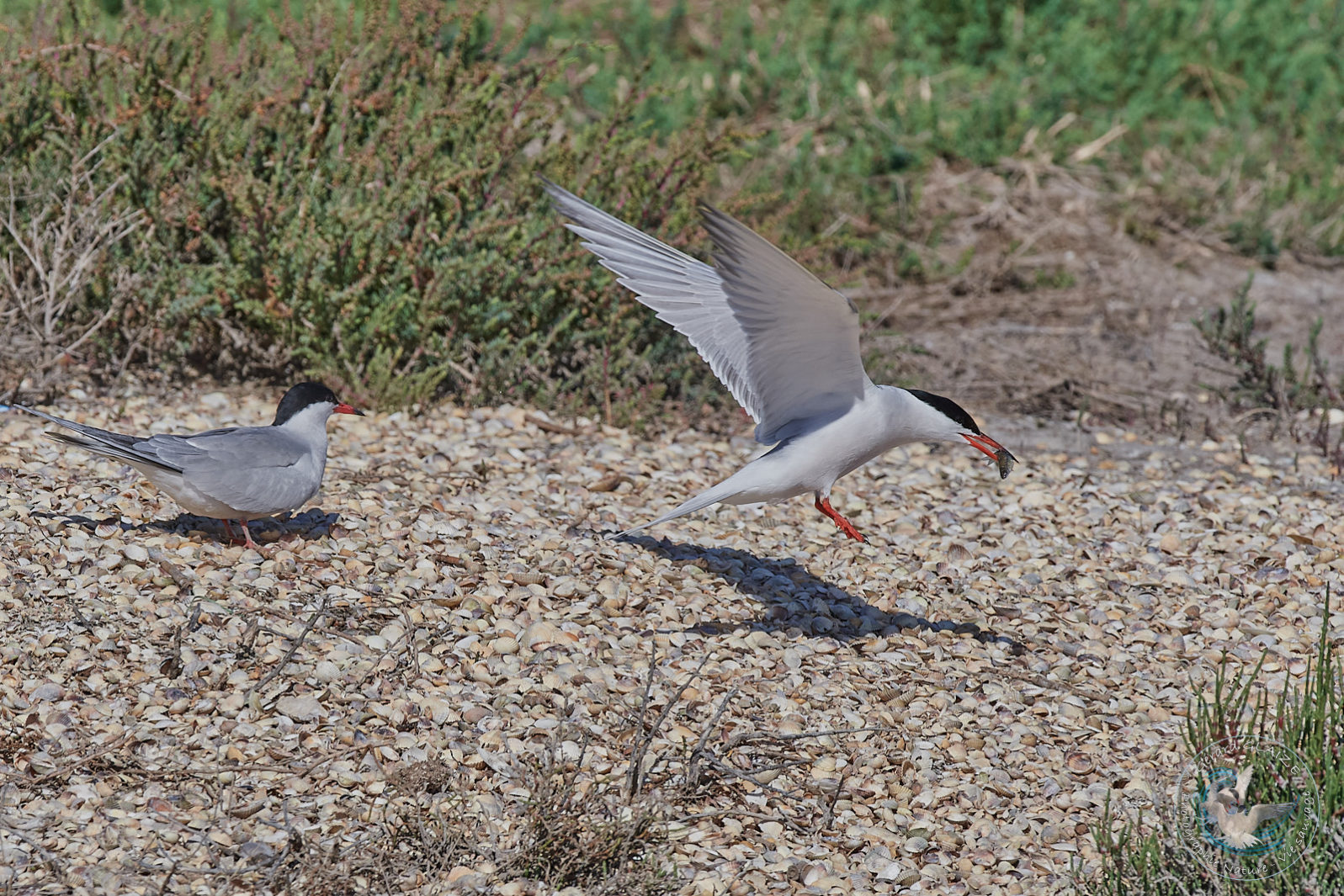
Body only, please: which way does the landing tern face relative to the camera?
to the viewer's right

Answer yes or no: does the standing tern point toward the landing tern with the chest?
yes

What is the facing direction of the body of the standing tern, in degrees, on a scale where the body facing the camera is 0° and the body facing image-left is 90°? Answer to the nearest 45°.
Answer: approximately 270°

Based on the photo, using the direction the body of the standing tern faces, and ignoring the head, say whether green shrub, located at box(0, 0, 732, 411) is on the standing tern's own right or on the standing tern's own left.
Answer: on the standing tern's own left

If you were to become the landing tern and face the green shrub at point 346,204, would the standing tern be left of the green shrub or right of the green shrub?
left

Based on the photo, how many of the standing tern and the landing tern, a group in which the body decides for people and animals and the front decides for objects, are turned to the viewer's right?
2

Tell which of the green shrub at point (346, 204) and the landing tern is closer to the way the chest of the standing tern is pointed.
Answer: the landing tern

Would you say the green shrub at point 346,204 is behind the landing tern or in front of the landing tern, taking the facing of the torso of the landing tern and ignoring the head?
behind
